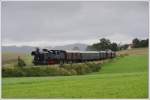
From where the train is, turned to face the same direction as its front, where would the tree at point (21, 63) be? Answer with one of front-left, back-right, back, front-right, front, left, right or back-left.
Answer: front-right

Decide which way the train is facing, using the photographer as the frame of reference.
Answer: facing the viewer and to the left of the viewer
